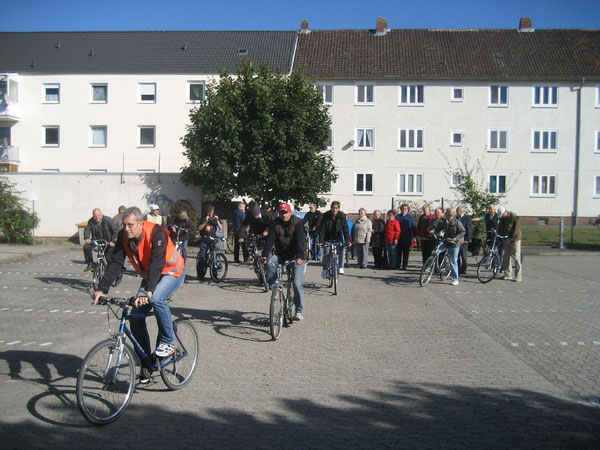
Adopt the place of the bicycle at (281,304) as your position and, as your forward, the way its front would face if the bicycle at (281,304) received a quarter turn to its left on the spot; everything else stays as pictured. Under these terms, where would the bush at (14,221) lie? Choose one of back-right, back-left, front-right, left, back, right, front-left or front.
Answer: back

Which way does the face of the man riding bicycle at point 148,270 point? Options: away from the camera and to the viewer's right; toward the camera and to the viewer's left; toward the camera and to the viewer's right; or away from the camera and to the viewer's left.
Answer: toward the camera and to the viewer's left

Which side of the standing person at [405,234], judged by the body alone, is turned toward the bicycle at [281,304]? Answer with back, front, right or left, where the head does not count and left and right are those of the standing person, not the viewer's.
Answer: front

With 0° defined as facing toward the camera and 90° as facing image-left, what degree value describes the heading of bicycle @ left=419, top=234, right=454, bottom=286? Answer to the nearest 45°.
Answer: approximately 45°

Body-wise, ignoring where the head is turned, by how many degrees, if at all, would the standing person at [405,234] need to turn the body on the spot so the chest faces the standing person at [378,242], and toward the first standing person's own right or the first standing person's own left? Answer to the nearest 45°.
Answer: approximately 90° to the first standing person's own right

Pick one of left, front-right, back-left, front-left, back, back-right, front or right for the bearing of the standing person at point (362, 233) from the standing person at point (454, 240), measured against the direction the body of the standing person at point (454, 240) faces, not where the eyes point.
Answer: right

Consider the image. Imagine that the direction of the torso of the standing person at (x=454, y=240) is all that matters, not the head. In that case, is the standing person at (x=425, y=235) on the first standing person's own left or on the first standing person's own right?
on the first standing person's own right

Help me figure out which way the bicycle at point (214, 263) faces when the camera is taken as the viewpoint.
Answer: facing the viewer and to the right of the viewer

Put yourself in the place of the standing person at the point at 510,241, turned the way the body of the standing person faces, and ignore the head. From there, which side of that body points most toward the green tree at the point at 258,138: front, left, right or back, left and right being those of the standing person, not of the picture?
right

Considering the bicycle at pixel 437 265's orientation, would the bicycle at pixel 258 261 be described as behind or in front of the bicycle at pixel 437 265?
in front

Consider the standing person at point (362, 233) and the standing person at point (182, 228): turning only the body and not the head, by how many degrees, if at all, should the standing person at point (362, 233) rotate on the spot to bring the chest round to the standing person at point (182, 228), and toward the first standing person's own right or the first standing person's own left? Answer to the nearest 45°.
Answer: approximately 45° to the first standing person's own right

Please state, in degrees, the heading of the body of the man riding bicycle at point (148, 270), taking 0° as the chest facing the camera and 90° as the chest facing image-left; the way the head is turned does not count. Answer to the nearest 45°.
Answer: approximately 45°

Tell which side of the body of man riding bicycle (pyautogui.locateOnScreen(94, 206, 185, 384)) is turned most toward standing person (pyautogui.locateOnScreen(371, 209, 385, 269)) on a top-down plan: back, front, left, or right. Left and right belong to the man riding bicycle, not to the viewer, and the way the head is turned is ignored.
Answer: back

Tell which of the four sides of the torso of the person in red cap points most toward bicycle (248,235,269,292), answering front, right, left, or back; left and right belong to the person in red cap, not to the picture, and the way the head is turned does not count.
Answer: back

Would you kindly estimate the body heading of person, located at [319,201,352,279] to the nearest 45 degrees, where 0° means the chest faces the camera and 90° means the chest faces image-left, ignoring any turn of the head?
approximately 0°

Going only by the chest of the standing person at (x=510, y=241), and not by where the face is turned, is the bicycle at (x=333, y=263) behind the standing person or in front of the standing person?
in front

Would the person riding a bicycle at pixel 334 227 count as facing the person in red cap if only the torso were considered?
yes
